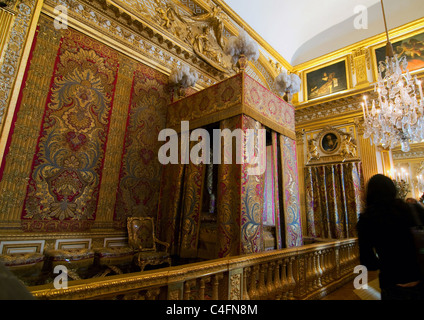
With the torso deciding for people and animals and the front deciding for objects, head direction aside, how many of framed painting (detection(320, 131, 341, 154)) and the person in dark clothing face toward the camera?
1

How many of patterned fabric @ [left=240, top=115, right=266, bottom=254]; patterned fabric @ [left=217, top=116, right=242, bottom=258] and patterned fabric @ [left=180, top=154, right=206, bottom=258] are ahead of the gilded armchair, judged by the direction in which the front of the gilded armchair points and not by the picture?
3

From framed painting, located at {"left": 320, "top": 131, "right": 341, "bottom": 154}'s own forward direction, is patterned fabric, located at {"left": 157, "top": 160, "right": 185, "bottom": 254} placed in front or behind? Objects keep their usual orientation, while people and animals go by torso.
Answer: in front

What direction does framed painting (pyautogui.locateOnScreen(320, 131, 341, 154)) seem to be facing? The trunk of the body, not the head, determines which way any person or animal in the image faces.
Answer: toward the camera

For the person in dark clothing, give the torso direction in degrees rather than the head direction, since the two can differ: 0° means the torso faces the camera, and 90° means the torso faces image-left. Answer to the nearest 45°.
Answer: approximately 135°

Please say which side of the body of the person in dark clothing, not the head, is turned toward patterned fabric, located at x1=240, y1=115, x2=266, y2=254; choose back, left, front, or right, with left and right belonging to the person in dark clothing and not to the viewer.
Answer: front

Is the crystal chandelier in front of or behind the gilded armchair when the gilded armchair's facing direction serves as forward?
in front

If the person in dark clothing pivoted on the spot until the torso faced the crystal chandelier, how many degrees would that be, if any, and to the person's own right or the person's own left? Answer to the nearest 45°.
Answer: approximately 45° to the person's own right

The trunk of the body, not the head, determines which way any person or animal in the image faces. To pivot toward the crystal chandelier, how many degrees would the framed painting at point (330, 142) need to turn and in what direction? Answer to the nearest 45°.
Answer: approximately 45° to its left

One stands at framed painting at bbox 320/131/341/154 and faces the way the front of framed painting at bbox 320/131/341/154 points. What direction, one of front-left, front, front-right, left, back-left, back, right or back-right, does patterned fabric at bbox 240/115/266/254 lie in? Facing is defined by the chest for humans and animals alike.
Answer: front

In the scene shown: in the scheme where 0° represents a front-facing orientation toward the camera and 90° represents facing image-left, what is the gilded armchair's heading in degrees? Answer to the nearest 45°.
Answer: approximately 315°

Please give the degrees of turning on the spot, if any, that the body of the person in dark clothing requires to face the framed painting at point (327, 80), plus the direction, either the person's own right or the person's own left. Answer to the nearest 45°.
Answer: approximately 45° to the person's own right

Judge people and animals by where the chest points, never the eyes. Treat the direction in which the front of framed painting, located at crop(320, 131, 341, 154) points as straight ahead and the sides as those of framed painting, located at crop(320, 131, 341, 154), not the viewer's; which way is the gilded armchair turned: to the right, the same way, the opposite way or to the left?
to the left

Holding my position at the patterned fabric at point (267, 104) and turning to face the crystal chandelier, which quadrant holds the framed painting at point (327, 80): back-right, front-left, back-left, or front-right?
front-left

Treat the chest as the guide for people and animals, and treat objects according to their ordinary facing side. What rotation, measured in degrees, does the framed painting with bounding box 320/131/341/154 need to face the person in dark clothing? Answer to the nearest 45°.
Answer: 0° — it already faces them

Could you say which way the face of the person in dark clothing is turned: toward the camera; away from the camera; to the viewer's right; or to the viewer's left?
away from the camera
